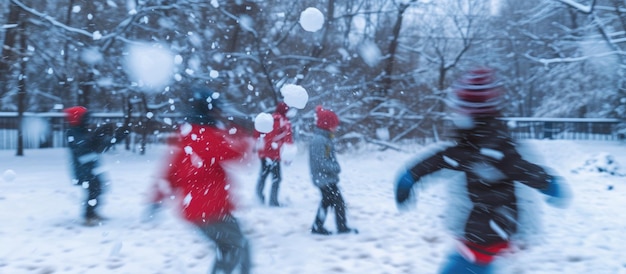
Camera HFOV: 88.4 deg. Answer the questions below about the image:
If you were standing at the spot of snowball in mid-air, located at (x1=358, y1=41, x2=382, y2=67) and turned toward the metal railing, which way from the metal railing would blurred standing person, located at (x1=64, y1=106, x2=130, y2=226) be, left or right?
left

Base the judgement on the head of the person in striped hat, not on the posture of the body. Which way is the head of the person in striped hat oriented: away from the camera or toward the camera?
away from the camera

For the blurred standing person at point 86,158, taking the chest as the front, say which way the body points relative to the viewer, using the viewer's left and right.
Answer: facing to the right of the viewer

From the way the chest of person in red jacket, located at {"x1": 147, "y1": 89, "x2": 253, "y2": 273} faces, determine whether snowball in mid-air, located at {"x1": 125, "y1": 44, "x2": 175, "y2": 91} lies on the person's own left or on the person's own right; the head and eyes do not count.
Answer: on the person's own left
